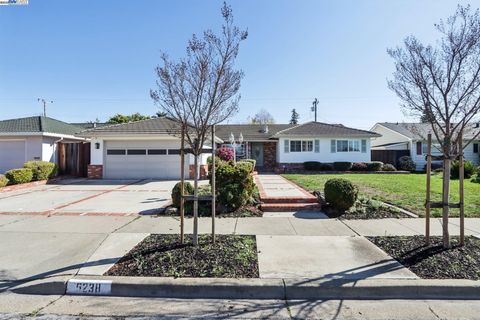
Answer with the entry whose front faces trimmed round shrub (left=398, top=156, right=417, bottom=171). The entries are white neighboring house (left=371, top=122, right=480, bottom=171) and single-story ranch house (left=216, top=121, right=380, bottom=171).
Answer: the white neighboring house

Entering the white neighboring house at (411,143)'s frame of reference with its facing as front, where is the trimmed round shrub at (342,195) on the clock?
The trimmed round shrub is roughly at 12 o'clock from the white neighboring house.

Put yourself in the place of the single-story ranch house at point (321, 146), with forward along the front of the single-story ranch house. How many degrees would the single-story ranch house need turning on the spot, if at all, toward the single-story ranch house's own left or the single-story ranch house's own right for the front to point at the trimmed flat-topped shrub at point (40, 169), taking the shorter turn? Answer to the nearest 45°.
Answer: approximately 45° to the single-story ranch house's own right

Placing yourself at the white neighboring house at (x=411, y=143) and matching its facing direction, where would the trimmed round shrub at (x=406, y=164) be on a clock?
The trimmed round shrub is roughly at 12 o'clock from the white neighboring house.

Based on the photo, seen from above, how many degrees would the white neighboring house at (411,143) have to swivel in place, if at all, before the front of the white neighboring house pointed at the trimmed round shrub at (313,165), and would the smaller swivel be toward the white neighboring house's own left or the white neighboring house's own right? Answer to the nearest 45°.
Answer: approximately 45° to the white neighboring house's own right

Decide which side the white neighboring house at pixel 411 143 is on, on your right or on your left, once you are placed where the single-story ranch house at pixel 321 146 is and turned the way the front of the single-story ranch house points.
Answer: on your left

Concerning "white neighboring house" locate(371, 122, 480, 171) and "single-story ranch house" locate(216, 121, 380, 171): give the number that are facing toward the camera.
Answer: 2

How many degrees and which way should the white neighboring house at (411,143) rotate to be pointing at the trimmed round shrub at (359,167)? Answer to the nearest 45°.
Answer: approximately 45° to its right

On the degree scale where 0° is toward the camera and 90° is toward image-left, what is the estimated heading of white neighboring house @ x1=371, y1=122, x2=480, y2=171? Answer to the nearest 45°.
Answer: approximately 0°

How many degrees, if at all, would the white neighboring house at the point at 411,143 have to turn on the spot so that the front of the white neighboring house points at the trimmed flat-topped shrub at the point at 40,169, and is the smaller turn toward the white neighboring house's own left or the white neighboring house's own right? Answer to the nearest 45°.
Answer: approximately 45° to the white neighboring house's own right
